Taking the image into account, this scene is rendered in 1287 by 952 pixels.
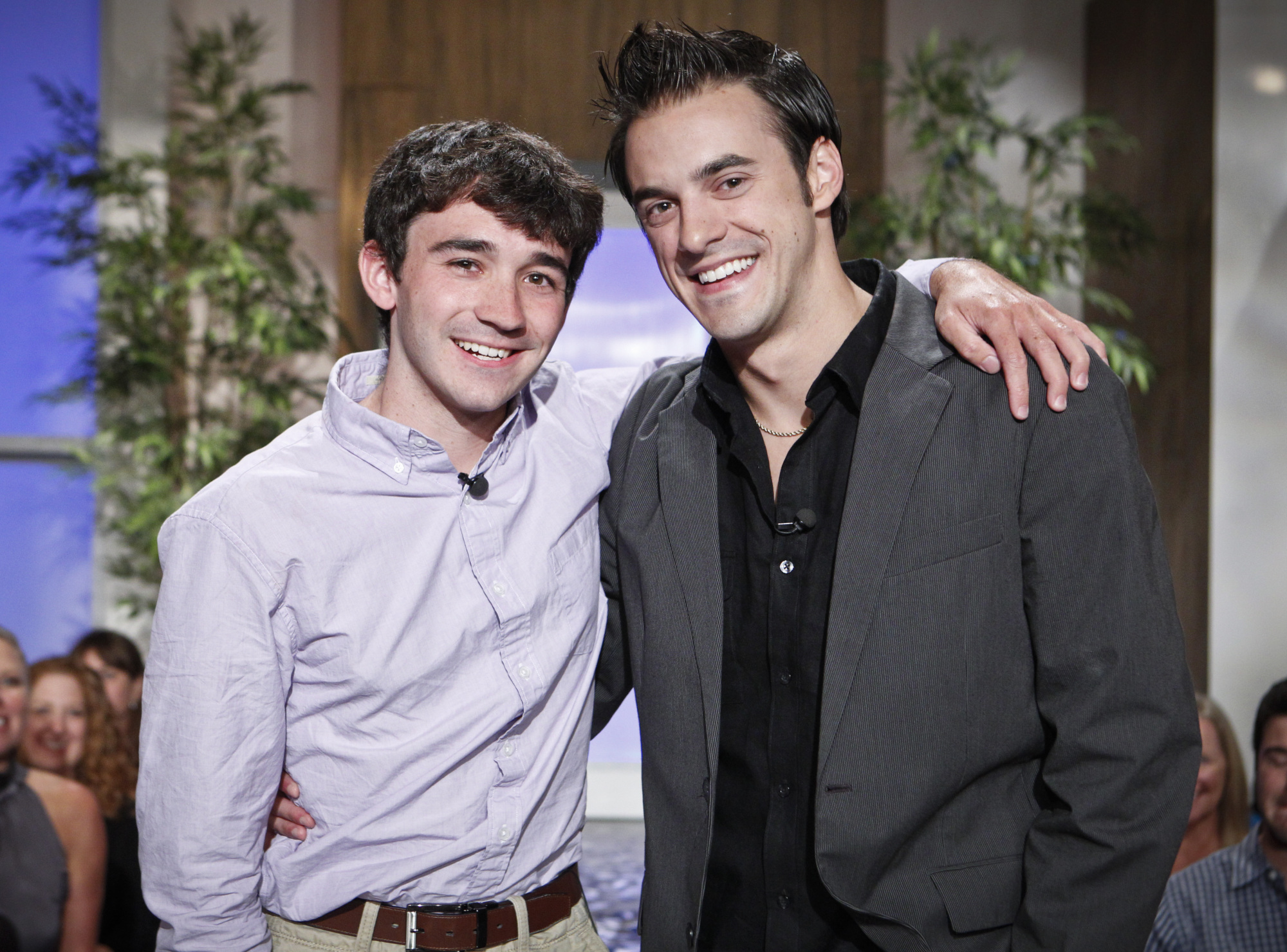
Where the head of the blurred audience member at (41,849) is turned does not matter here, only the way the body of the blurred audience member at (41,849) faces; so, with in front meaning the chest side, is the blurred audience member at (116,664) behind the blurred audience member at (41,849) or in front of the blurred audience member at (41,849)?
behind

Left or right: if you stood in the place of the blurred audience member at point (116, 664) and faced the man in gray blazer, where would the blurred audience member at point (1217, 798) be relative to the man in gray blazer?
left

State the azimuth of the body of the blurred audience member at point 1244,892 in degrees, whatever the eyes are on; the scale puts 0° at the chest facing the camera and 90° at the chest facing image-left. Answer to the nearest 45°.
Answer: approximately 0°

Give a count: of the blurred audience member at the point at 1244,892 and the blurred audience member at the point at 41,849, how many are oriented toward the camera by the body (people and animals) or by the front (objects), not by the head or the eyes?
2

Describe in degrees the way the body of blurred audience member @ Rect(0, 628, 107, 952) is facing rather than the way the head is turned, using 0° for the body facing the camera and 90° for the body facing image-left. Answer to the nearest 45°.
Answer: approximately 0°

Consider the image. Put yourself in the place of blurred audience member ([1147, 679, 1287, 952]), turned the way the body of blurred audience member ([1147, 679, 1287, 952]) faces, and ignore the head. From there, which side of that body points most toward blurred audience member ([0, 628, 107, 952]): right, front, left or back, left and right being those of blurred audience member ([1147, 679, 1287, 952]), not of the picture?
right

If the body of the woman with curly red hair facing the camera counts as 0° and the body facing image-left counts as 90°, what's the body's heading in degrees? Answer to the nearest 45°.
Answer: approximately 45°

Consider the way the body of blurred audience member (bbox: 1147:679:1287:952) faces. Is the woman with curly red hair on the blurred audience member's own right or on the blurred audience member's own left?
on the blurred audience member's own right

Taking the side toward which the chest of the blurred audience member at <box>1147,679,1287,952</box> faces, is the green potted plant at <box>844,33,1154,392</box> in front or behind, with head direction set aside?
behind

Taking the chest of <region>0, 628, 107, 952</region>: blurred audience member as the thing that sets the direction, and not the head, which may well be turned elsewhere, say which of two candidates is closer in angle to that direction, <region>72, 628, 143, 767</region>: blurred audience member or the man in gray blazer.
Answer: the man in gray blazer
